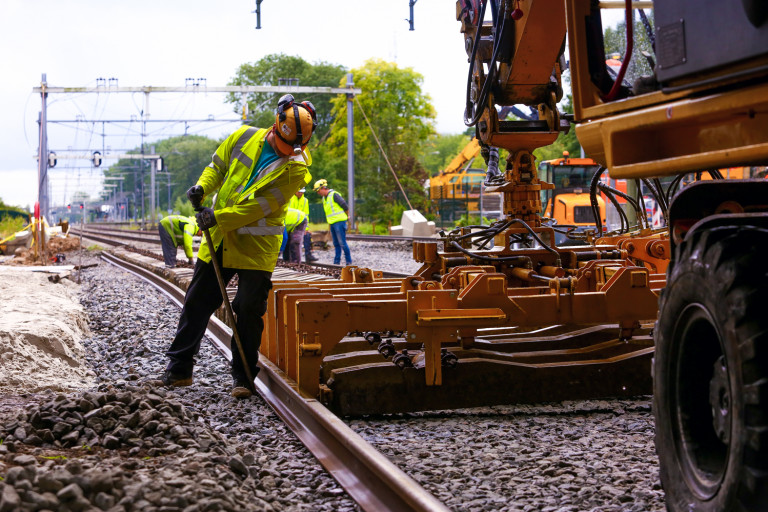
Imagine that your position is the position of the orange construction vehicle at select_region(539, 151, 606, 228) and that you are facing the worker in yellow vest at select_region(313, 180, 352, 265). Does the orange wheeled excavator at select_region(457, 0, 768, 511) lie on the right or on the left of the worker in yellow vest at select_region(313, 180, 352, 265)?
left

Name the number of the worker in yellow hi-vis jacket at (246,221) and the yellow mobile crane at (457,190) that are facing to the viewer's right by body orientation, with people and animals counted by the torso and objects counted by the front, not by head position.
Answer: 1

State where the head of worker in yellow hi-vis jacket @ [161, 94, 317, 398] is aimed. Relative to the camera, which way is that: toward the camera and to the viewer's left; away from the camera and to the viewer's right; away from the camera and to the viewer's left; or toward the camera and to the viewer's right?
toward the camera and to the viewer's right

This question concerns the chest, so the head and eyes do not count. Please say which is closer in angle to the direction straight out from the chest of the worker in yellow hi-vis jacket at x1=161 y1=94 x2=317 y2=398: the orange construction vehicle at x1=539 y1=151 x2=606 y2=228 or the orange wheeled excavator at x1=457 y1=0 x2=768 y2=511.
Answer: the orange wheeled excavator

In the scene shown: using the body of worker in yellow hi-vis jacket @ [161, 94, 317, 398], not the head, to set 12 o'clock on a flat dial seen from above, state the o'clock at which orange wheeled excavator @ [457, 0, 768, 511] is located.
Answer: The orange wheeled excavator is roughly at 10 o'clock from the worker in yellow hi-vis jacket.

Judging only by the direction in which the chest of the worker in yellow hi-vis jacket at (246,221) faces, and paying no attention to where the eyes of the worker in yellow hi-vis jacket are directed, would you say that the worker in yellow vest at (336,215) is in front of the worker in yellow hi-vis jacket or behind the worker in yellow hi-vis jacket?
behind

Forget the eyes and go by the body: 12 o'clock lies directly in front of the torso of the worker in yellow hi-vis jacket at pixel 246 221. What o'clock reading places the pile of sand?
The pile of sand is roughly at 3 o'clock from the worker in yellow hi-vis jacket.
